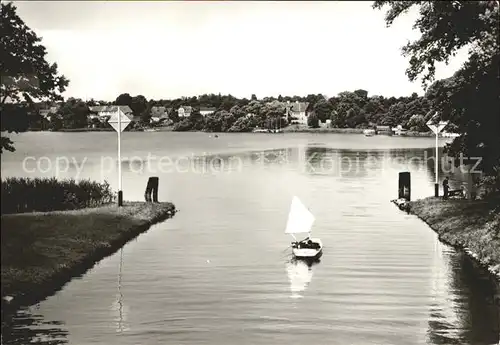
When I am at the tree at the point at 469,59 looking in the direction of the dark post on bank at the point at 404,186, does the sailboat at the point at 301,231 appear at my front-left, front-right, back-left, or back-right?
front-left

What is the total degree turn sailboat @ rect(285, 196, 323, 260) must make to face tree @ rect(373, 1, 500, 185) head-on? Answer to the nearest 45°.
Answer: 0° — it already faces it

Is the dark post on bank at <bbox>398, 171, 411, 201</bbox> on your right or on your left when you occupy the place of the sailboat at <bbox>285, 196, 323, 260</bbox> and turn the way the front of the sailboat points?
on your left
